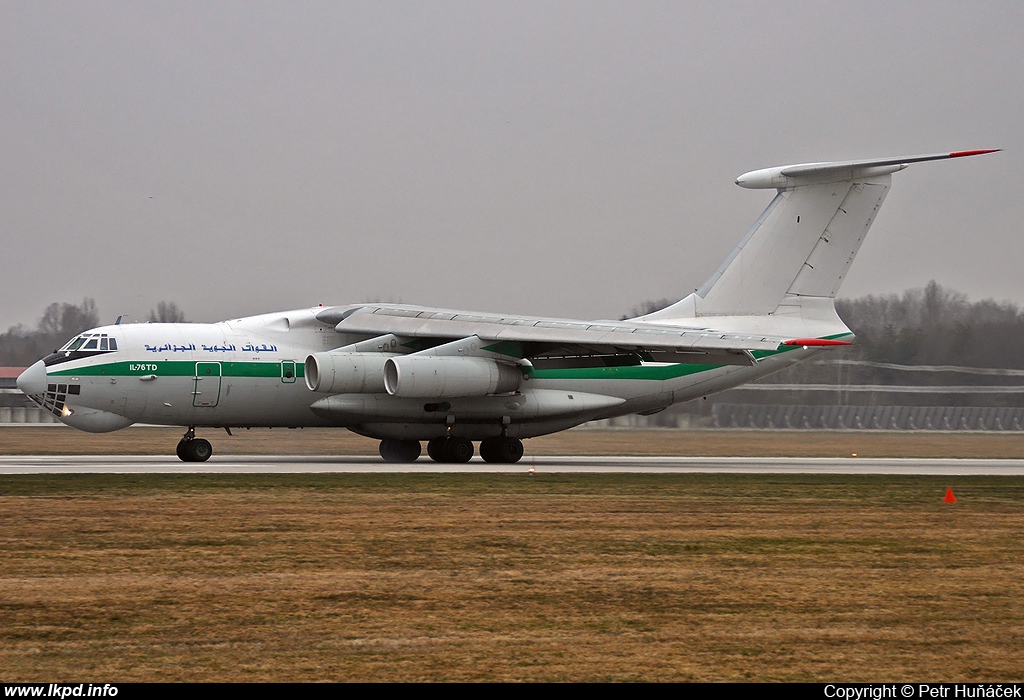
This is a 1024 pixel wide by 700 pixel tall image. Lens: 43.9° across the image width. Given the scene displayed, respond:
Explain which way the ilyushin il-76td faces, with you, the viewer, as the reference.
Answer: facing to the left of the viewer
